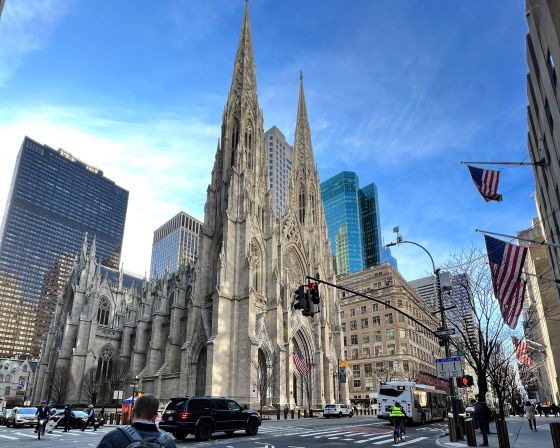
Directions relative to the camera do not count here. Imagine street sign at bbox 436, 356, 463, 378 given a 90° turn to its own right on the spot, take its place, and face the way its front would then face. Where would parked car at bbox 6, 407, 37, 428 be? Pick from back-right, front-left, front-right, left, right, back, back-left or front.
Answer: front

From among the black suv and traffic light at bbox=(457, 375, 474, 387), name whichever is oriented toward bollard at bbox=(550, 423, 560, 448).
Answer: the traffic light

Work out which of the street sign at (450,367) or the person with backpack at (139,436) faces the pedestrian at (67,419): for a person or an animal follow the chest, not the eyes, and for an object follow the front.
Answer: the person with backpack

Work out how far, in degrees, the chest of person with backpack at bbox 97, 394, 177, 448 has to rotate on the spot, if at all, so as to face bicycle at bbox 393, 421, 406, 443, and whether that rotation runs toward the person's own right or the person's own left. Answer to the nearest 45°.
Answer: approximately 45° to the person's own right

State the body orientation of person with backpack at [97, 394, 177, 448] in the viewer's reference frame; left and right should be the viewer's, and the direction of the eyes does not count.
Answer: facing away from the viewer

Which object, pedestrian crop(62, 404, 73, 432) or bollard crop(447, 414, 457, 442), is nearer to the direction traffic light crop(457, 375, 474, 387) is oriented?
the bollard

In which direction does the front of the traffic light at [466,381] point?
toward the camera

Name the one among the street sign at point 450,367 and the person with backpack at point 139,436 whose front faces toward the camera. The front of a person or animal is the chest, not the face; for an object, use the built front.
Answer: the street sign

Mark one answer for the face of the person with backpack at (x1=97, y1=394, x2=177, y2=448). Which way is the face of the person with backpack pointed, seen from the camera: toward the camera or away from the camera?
away from the camera

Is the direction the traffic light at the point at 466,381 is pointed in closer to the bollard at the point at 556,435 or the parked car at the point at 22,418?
the bollard

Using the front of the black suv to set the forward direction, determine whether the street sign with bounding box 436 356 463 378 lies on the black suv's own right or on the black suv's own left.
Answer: on the black suv's own right

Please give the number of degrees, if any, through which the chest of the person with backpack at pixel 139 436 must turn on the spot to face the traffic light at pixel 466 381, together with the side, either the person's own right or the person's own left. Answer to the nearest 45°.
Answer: approximately 45° to the person's own right

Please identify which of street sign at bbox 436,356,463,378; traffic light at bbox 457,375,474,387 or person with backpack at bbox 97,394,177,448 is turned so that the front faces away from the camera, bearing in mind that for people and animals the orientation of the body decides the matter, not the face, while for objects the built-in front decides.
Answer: the person with backpack

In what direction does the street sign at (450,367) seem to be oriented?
toward the camera
